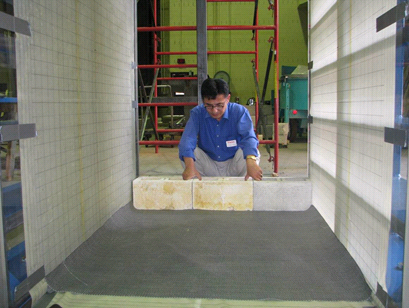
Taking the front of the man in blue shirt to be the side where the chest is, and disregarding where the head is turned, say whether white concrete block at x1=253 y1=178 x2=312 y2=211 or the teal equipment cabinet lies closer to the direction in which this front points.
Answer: the white concrete block

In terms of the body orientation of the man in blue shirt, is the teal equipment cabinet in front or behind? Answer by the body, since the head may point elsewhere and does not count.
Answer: behind

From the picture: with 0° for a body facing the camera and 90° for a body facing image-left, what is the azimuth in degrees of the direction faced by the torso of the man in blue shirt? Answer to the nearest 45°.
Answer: approximately 0°

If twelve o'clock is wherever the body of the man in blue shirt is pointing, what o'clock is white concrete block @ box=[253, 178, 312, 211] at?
The white concrete block is roughly at 10 o'clock from the man in blue shirt.
